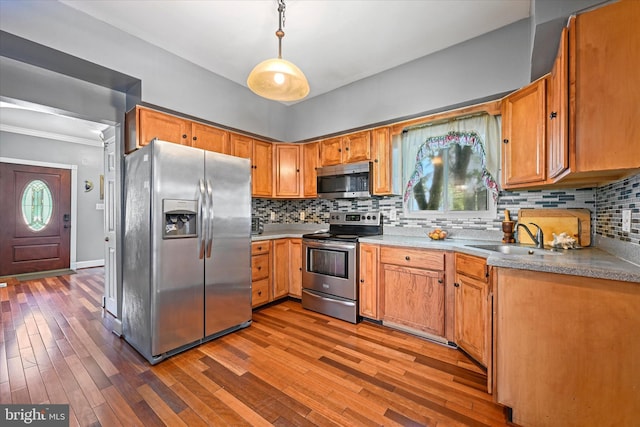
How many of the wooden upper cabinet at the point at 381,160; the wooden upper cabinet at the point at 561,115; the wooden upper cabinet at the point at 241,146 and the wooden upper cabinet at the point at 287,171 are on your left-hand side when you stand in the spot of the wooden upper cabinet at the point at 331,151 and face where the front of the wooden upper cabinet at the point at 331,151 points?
2

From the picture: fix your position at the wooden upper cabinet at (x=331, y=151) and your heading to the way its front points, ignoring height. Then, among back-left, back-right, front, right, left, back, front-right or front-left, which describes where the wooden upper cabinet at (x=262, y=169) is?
front-right

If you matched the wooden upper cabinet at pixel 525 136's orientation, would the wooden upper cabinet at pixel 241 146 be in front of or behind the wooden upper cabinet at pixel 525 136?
in front

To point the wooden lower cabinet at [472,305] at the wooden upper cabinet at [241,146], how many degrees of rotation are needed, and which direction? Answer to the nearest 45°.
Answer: approximately 45° to its right

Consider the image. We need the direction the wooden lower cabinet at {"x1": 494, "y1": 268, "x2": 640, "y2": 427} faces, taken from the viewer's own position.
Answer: facing to the left of the viewer

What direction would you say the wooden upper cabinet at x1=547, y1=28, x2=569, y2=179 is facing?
to the viewer's left

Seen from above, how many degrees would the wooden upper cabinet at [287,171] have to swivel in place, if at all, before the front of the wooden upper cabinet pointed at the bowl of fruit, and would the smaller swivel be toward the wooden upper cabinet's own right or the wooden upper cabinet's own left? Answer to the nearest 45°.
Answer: approximately 45° to the wooden upper cabinet's own left

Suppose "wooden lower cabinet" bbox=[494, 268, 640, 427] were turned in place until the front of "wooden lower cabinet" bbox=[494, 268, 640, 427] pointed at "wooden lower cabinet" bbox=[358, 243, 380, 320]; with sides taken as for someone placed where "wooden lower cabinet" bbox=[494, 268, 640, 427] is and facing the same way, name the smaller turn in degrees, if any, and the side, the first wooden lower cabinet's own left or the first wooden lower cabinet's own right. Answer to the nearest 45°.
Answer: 0° — it already faces it

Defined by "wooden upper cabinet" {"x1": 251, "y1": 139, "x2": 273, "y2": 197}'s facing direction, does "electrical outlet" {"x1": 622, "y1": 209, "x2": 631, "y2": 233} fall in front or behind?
in front

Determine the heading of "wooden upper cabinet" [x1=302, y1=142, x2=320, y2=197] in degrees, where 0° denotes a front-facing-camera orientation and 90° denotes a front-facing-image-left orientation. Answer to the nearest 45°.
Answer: approximately 45°
